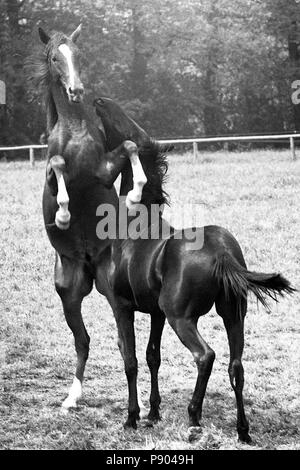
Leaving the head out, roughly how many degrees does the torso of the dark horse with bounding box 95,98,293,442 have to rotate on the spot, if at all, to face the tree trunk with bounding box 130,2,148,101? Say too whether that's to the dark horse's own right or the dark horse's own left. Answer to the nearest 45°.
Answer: approximately 45° to the dark horse's own right

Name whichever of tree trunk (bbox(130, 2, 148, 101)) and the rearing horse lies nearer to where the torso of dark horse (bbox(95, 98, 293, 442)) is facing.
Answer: the rearing horse

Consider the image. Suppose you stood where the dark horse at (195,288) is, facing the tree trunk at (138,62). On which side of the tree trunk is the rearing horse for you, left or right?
left

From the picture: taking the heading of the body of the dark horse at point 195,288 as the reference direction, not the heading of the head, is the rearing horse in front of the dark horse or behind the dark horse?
in front

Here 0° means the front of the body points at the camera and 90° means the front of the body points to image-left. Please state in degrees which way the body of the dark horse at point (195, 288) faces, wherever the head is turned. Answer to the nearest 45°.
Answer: approximately 135°
